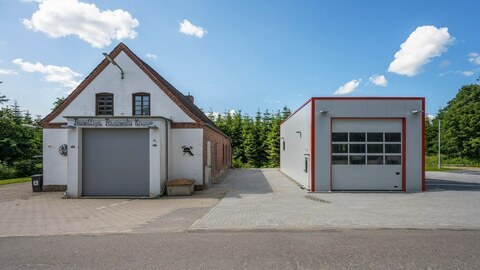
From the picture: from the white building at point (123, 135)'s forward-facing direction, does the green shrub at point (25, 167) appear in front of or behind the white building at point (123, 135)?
behind

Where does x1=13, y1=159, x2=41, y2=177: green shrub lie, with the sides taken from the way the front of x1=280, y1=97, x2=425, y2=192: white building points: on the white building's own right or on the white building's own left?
on the white building's own right

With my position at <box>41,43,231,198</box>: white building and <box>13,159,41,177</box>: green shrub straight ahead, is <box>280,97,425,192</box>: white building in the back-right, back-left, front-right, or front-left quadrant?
back-right

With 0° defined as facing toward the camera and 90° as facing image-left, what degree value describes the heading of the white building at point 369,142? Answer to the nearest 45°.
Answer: approximately 0°

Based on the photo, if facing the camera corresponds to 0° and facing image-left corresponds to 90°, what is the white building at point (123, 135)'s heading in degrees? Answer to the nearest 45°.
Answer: approximately 0°

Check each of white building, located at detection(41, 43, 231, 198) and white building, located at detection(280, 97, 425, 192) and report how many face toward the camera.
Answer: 2

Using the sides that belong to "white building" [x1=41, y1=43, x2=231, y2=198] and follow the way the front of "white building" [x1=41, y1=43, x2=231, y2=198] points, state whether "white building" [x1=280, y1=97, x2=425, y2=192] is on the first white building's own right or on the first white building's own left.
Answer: on the first white building's own left
